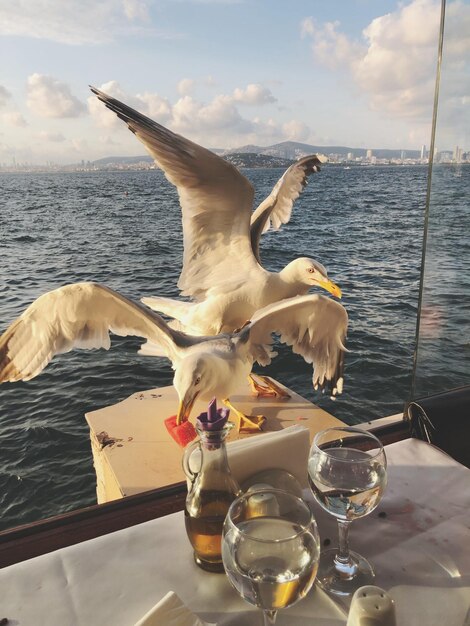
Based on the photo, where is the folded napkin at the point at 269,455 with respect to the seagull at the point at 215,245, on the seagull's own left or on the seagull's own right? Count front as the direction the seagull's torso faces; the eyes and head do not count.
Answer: on the seagull's own right

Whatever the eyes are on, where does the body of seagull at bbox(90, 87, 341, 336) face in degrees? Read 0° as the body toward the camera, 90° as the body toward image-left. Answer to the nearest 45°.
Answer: approximately 270°

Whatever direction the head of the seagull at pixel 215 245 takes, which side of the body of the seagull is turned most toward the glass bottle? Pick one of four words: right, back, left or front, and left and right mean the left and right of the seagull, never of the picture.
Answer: right

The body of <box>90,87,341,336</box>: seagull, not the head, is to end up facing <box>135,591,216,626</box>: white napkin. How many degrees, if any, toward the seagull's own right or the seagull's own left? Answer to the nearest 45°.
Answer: approximately 90° to the seagull's own right

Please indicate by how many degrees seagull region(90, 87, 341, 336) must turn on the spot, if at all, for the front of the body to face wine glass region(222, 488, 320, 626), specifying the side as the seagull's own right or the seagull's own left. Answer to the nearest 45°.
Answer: approximately 90° to the seagull's own right

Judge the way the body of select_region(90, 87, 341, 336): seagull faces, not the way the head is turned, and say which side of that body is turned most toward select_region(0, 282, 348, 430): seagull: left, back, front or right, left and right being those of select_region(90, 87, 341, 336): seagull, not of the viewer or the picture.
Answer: right

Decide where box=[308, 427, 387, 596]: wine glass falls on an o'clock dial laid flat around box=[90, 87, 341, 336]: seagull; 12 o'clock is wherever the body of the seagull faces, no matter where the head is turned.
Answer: The wine glass is roughly at 3 o'clock from the seagull.
